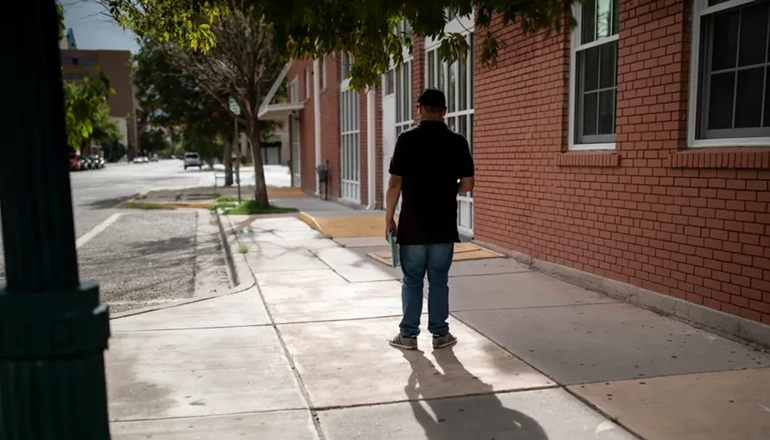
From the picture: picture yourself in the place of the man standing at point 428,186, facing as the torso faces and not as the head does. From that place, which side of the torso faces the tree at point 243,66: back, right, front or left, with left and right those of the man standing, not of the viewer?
front

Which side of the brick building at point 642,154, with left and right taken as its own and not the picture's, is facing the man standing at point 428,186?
front

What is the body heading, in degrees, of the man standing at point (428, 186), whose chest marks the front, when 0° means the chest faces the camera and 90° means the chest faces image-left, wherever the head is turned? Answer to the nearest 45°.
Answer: approximately 180°

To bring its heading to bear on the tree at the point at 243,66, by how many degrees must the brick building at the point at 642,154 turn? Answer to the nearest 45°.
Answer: approximately 90° to its right

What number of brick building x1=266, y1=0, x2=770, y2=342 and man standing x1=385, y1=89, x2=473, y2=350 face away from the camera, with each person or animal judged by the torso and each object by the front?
1

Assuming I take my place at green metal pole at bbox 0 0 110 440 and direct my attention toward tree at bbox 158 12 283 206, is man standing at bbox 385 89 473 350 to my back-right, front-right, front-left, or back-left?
front-right

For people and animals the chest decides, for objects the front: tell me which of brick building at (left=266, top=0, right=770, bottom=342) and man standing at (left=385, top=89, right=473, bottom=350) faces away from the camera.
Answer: the man standing

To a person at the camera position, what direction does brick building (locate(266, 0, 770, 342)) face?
facing the viewer and to the left of the viewer

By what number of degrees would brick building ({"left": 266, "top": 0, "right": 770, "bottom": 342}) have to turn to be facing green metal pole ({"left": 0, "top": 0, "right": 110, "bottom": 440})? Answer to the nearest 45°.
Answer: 0° — it already faces it
